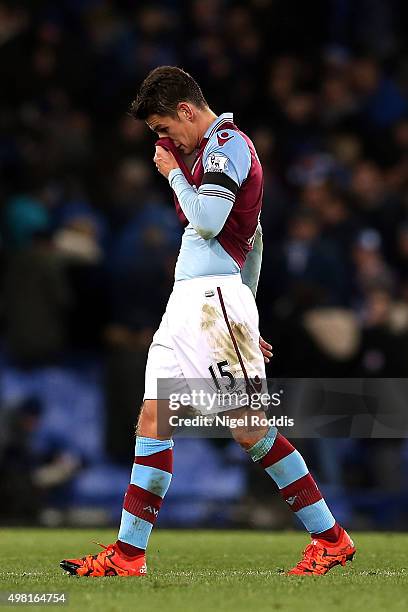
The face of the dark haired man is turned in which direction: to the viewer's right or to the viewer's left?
to the viewer's left

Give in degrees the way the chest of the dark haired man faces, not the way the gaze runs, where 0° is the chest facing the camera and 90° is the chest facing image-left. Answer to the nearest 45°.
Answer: approximately 90°
